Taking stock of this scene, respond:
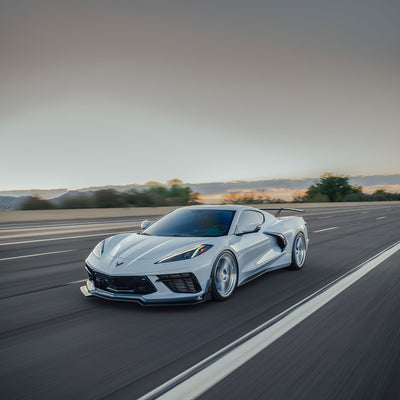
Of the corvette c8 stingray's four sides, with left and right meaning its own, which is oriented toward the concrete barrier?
right
